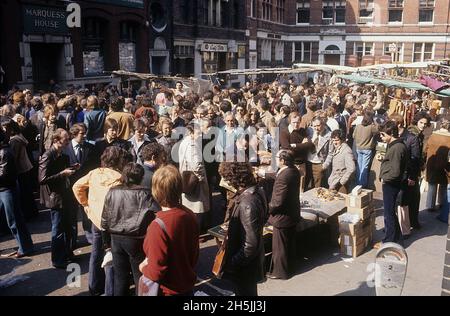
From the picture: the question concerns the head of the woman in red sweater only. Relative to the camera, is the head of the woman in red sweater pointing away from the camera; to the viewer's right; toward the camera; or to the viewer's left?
away from the camera

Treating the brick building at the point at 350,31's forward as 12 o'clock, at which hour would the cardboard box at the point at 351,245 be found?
The cardboard box is roughly at 12 o'clock from the brick building.

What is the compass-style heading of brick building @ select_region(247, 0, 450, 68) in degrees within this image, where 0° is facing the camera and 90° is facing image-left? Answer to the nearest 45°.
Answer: approximately 0°

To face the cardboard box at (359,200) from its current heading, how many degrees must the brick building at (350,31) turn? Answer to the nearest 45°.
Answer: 0° — it already faces it

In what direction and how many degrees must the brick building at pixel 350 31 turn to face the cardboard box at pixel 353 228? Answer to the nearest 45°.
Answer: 0° — it already faces it
